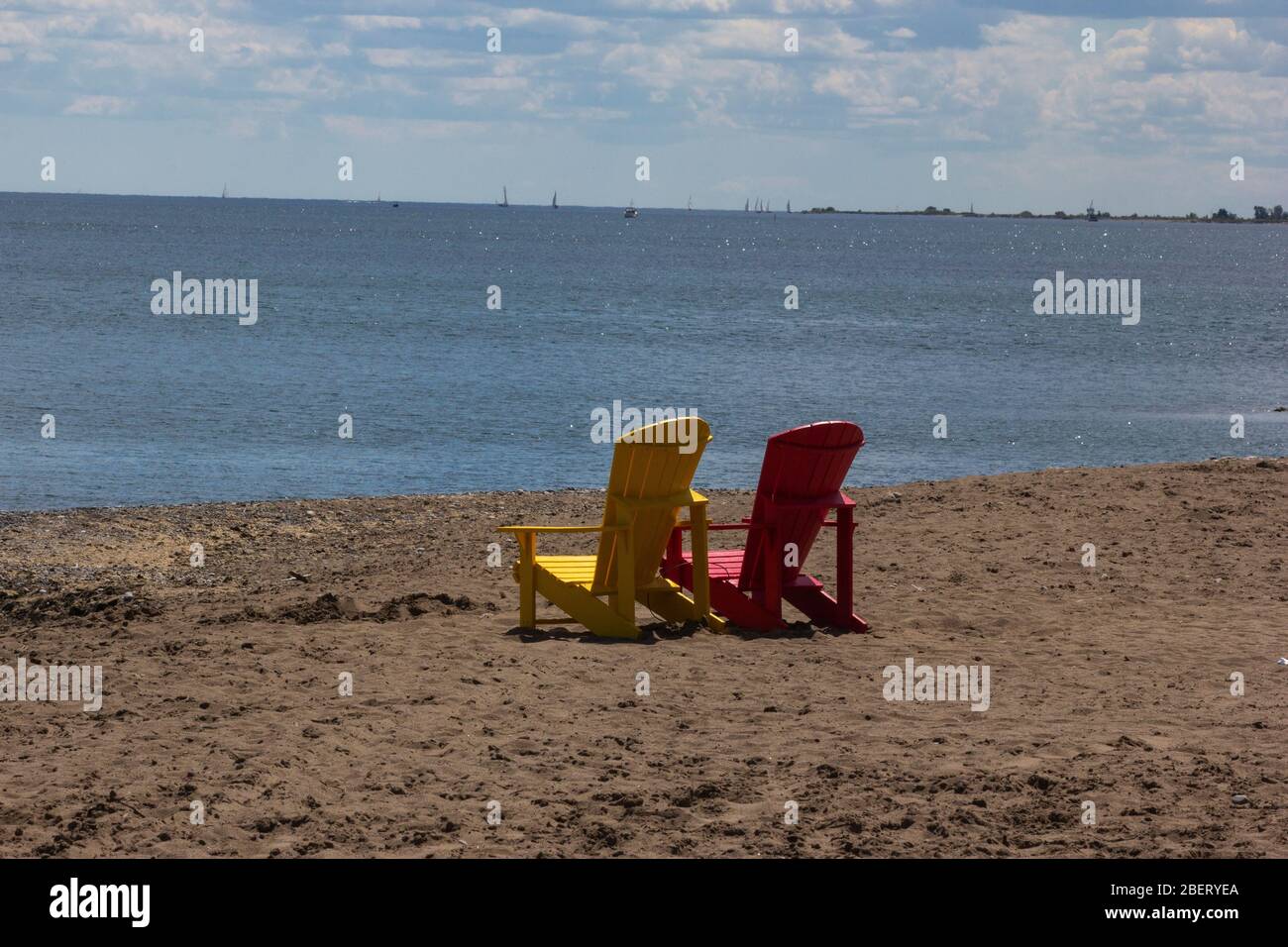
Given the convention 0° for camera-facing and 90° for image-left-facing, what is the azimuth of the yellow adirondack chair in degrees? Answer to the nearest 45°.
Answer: approximately 135°

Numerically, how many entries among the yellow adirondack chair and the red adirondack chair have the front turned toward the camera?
0

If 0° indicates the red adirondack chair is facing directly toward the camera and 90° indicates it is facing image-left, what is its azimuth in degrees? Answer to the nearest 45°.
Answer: approximately 135°

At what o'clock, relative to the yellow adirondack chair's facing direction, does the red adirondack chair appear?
The red adirondack chair is roughly at 4 o'clock from the yellow adirondack chair.
